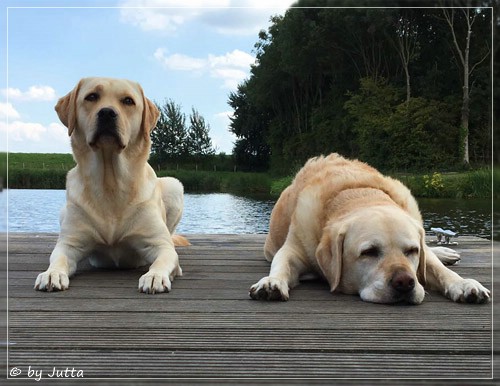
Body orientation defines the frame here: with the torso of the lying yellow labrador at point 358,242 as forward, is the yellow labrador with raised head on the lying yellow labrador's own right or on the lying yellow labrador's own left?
on the lying yellow labrador's own right

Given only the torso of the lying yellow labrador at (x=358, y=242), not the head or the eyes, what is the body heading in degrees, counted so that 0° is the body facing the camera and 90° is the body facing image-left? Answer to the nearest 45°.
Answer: approximately 0°

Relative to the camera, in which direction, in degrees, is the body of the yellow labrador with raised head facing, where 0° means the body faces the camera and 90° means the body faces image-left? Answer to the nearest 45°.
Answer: approximately 0°

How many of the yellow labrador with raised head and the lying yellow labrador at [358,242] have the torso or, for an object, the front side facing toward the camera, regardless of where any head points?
2

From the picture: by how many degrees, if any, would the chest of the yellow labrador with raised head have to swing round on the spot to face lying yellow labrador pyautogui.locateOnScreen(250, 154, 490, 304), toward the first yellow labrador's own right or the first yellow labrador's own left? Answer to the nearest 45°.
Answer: approximately 45° to the first yellow labrador's own left
